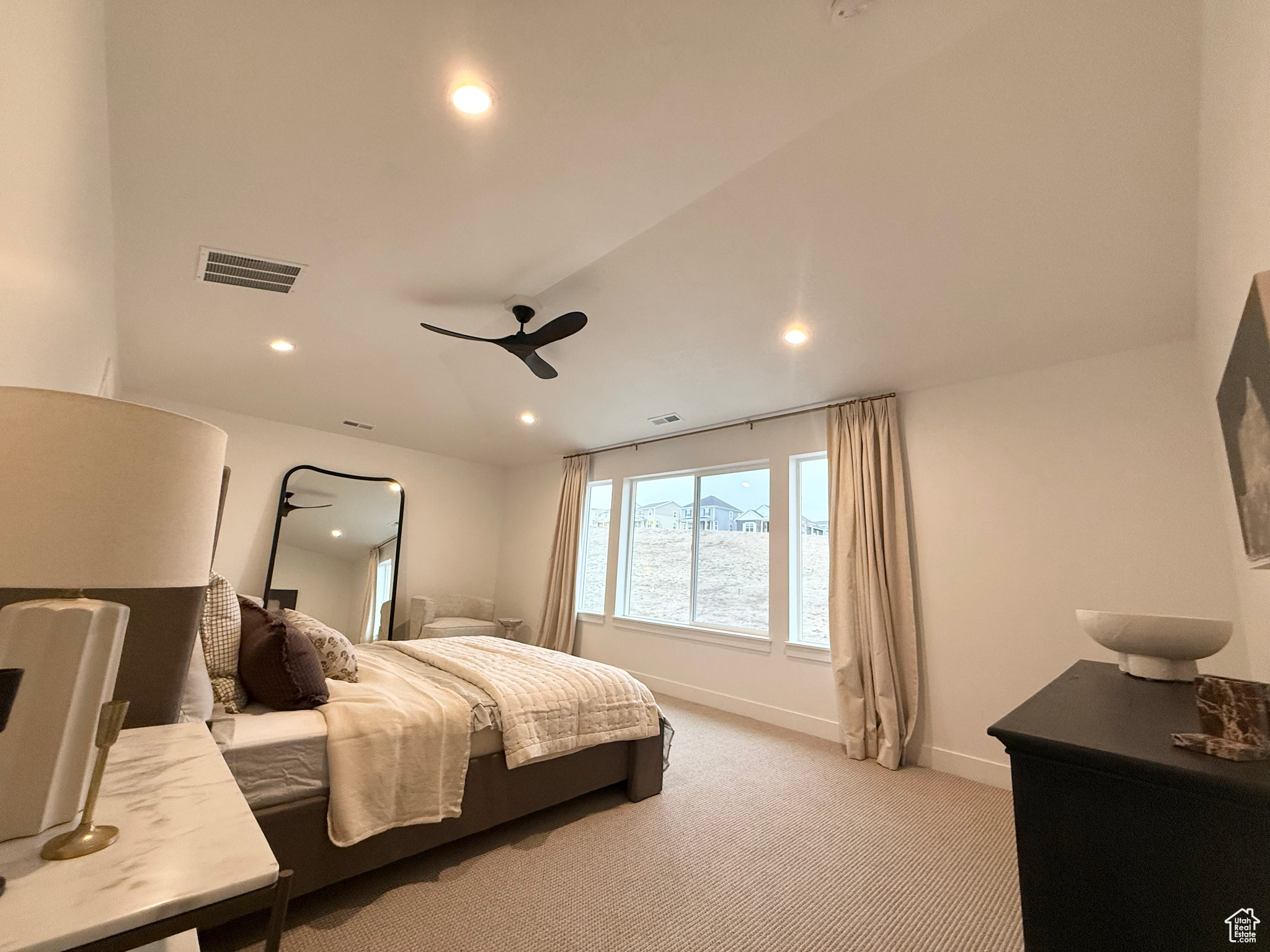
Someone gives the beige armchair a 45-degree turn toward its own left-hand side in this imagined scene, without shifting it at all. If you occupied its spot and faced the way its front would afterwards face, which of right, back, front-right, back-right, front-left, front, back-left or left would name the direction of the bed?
front-right

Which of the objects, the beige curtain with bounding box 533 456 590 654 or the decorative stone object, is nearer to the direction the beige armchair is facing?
the decorative stone object

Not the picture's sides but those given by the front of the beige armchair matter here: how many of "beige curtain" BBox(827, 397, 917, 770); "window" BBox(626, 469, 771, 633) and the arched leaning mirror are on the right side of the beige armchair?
1

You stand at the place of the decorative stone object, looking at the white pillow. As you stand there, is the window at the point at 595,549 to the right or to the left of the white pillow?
right

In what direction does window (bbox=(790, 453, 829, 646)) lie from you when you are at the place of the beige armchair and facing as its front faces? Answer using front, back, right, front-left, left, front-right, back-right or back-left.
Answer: front-left

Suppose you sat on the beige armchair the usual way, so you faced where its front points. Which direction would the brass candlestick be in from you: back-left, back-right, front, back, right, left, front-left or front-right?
front

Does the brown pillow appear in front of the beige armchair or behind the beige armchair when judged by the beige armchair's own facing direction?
in front

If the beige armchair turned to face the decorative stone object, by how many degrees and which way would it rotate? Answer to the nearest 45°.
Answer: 0° — it already faces it

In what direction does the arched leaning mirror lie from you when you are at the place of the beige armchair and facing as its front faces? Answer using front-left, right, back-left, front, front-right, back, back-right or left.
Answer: right

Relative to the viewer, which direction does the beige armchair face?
toward the camera

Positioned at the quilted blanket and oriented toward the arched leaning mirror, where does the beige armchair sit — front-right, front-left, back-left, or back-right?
front-right

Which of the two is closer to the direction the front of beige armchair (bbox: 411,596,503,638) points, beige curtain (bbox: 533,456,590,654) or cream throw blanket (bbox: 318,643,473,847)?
the cream throw blanket

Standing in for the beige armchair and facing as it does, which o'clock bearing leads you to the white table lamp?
The white table lamp is roughly at 12 o'clock from the beige armchair.

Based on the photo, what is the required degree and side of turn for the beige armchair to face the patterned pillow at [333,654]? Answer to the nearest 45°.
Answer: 0° — it already faces it

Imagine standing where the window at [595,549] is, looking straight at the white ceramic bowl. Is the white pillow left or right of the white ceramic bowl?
right

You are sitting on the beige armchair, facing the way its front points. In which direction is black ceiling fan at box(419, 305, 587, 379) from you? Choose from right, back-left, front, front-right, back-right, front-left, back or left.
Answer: front

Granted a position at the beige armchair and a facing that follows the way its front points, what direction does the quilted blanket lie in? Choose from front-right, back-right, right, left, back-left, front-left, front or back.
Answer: front

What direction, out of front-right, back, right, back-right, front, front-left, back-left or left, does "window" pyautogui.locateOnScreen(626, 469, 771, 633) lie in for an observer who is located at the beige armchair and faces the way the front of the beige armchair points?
front-left
